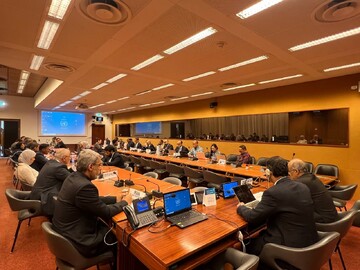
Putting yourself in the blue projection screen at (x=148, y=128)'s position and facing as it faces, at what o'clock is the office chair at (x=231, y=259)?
The office chair is roughly at 12 o'clock from the blue projection screen.

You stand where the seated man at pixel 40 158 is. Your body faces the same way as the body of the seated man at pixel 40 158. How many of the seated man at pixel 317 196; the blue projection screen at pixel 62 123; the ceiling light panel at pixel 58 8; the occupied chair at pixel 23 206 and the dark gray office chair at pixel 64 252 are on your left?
1

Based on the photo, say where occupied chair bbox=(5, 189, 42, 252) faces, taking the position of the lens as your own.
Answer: facing away from the viewer and to the right of the viewer

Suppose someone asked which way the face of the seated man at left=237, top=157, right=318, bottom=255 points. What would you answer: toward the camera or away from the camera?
away from the camera

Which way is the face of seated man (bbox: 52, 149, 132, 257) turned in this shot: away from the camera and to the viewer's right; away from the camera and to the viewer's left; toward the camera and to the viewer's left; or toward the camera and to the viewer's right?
away from the camera and to the viewer's right

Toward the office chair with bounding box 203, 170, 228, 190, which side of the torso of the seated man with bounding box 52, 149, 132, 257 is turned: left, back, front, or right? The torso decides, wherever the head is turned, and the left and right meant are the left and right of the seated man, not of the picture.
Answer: front

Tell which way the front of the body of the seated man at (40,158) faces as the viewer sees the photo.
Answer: to the viewer's right

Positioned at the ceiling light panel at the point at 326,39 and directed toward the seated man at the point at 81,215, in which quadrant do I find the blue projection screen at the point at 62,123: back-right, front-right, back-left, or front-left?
front-right

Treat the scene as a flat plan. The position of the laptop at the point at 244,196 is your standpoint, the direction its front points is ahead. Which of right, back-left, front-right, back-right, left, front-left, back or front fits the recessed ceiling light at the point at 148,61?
back

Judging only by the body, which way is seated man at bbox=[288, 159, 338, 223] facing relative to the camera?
to the viewer's left

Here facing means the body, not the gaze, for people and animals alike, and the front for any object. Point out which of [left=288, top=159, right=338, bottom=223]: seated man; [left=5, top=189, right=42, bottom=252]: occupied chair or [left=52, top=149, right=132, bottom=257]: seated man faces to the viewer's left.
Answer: [left=288, top=159, right=338, bottom=223]: seated man

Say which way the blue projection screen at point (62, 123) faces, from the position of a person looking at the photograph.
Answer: facing the viewer

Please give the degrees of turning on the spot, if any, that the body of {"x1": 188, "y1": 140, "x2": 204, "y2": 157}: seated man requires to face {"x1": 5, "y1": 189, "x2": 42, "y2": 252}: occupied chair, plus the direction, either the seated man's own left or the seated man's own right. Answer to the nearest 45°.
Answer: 0° — they already face it

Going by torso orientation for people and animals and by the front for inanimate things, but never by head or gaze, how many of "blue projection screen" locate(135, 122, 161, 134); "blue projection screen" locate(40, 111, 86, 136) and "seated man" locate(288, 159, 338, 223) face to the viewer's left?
1
